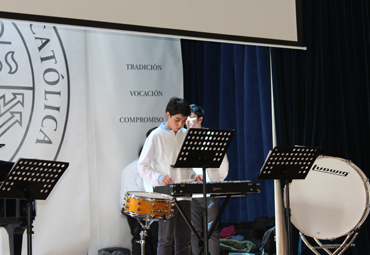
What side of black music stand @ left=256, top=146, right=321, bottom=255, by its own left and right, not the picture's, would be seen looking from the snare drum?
left

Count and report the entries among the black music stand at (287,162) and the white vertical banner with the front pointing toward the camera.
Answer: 1

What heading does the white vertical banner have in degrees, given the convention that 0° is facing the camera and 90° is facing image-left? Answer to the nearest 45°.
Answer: approximately 0°

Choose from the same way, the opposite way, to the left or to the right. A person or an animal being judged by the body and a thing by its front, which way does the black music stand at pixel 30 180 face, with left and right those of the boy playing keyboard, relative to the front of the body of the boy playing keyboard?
the opposite way

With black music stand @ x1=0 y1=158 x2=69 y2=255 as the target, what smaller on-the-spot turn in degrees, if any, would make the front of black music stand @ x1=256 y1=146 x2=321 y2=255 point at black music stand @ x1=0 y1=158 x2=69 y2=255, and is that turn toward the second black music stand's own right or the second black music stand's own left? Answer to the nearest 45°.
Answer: approximately 90° to the second black music stand's own left

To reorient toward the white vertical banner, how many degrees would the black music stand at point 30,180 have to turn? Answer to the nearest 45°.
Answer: approximately 90° to its right

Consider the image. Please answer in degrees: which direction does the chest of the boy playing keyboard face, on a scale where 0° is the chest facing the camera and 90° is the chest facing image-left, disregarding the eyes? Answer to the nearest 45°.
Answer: approximately 315°

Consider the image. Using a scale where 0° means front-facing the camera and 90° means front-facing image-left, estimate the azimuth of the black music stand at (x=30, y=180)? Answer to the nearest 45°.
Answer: approximately 135°
